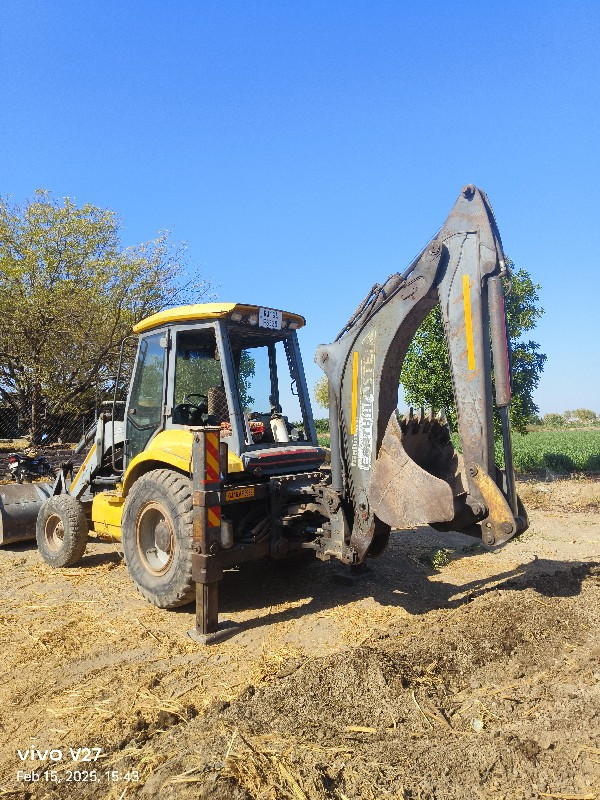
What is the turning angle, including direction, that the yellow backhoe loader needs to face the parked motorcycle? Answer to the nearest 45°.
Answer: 0° — it already faces it

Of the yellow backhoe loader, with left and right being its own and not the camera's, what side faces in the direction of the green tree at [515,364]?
right

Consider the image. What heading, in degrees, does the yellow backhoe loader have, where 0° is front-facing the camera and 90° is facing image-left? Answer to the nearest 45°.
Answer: approximately 135°

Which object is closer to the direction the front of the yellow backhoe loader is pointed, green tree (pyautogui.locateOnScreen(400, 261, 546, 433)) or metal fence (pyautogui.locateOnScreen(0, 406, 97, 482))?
the metal fence

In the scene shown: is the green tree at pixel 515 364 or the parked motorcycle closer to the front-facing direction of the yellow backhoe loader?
the parked motorcycle

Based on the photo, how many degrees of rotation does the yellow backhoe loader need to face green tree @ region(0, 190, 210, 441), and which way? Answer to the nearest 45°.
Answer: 0° — it already faces it
